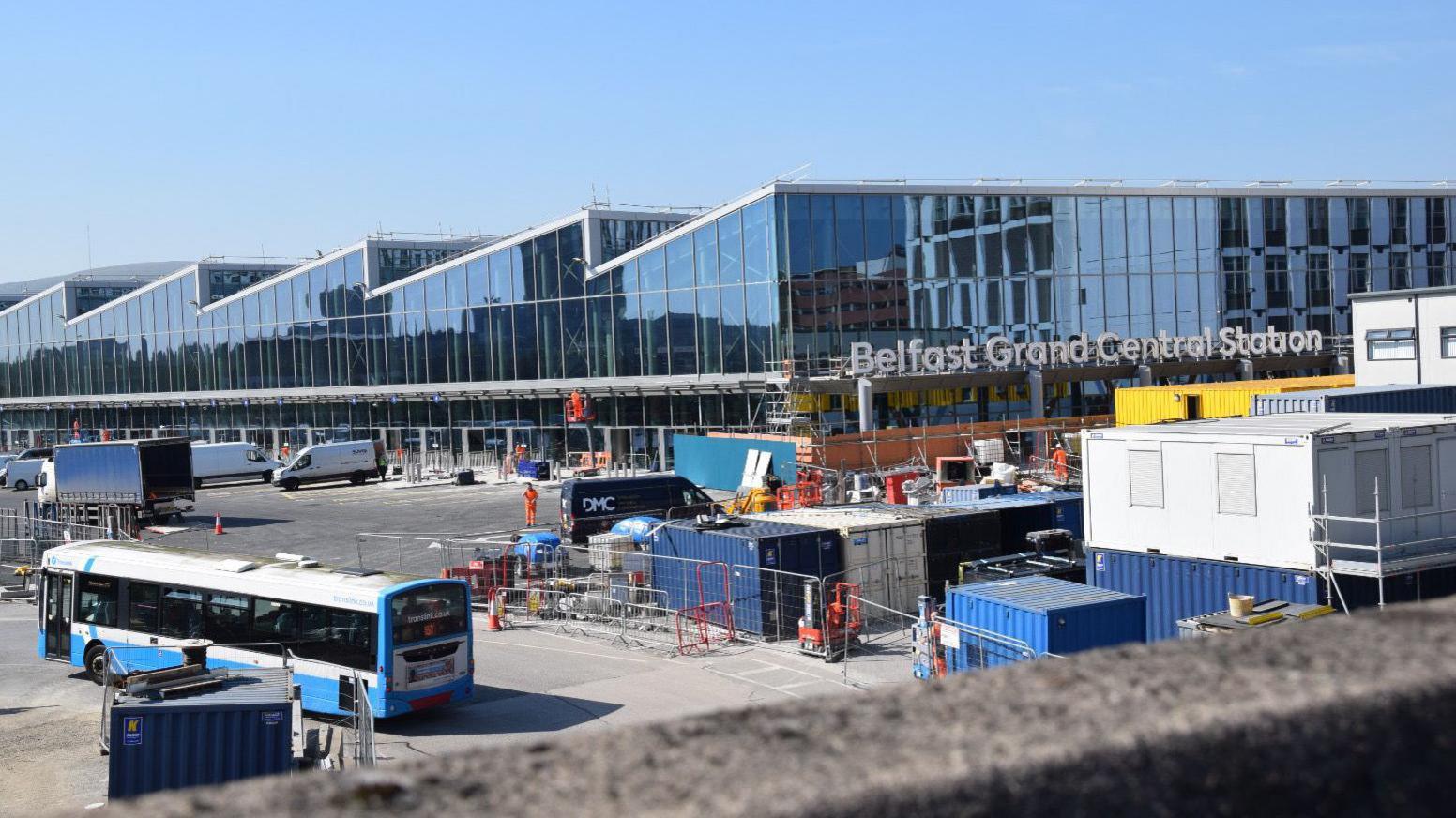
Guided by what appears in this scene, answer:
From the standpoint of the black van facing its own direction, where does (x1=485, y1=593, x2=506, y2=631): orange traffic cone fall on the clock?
The orange traffic cone is roughly at 5 o'clock from the black van.

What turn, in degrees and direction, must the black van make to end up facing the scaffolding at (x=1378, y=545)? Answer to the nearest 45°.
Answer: approximately 90° to its right

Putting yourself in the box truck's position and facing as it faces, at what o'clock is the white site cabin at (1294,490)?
The white site cabin is roughly at 7 o'clock from the box truck.

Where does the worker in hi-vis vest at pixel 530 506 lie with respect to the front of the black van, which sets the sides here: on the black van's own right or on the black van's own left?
on the black van's own left

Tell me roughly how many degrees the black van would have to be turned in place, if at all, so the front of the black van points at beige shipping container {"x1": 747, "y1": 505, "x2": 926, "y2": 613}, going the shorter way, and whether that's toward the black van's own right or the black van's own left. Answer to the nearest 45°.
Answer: approximately 90° to the black van's own right

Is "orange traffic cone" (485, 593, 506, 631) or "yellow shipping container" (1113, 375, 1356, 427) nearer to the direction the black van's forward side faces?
the yellow shipping container

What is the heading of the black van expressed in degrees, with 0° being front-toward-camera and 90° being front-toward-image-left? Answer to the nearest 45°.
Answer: approximately 225°
